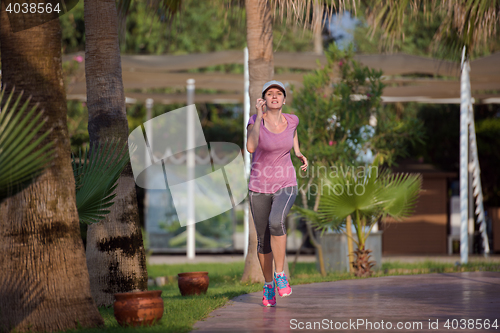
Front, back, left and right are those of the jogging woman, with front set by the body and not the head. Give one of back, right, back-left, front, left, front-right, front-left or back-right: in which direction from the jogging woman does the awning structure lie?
back

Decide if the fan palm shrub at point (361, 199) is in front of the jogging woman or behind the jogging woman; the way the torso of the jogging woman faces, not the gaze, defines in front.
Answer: behind

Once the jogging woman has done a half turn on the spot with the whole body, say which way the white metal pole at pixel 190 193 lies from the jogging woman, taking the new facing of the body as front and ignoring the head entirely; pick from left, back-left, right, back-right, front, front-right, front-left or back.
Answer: front

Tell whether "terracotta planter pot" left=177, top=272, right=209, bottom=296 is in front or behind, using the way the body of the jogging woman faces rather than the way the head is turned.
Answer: behind

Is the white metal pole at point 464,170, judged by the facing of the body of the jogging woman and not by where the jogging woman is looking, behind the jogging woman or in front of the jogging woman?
behind
